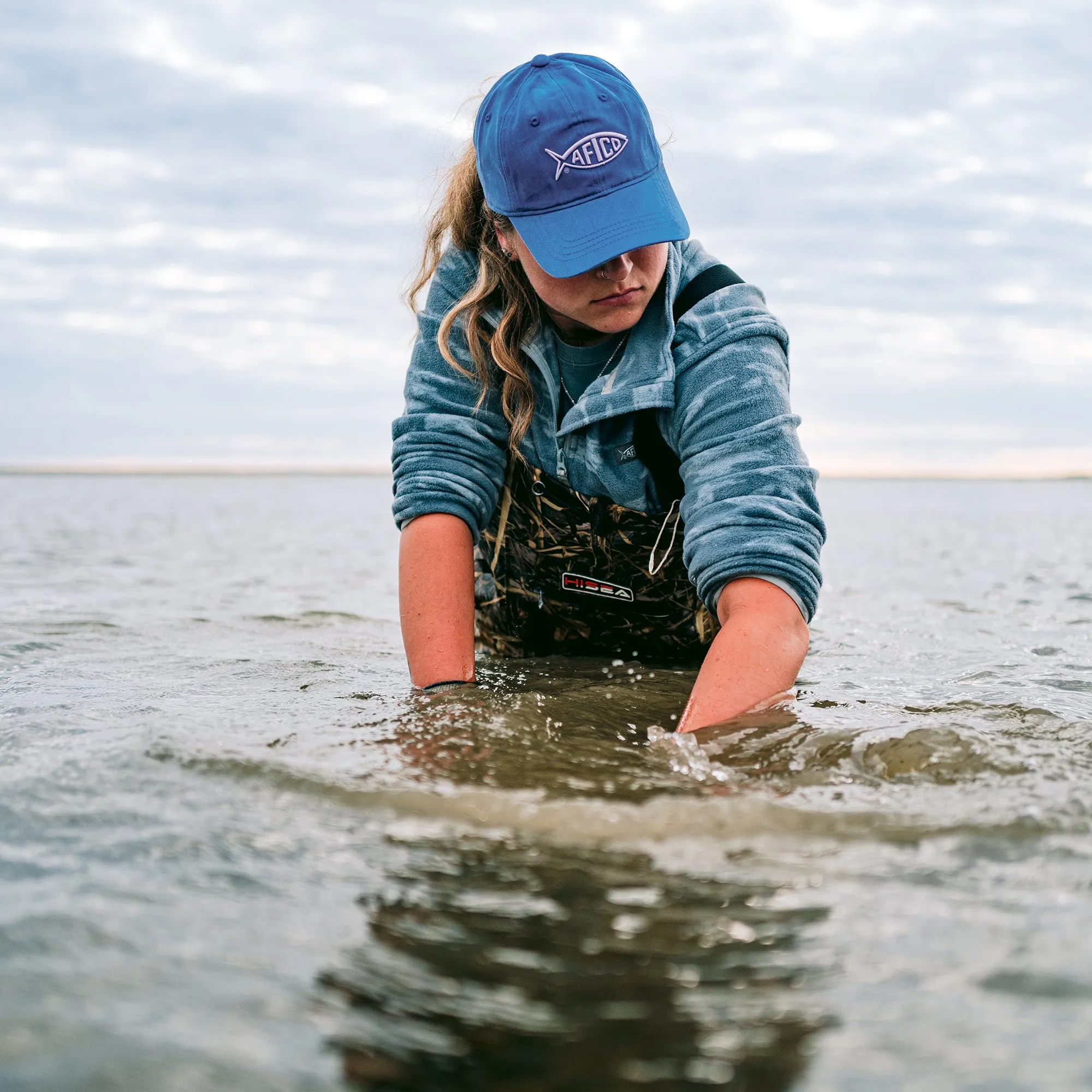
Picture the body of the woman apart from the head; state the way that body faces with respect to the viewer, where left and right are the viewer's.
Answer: facing the viewer
